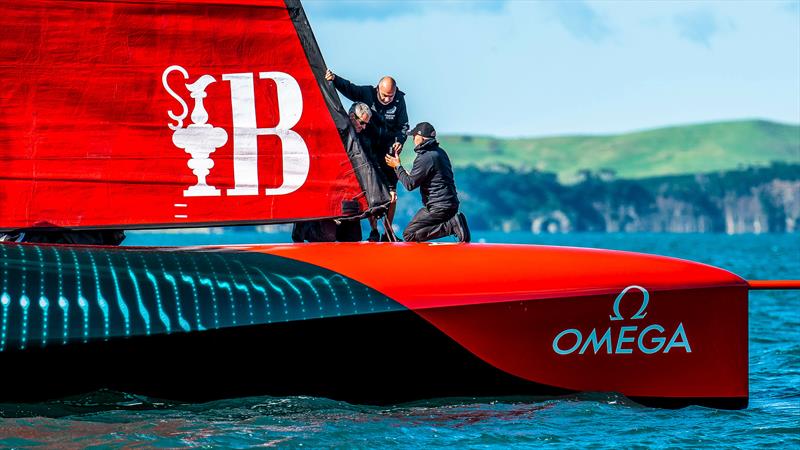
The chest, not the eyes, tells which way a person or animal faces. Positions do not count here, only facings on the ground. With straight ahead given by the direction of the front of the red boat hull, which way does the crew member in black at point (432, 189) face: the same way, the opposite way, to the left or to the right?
the opposite way

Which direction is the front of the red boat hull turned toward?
to the viewer's right

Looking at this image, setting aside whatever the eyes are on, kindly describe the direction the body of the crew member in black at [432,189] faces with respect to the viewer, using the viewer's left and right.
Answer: facing to the left of the viewer

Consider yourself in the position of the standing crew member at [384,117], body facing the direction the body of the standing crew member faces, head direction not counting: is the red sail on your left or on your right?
on your right

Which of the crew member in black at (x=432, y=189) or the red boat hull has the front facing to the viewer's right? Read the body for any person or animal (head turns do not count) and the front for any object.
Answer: the red boat hull

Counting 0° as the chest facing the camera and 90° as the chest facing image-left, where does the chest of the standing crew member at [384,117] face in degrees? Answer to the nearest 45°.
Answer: approximately 0°

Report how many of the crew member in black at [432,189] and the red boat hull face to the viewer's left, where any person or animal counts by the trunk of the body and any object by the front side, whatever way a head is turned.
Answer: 1
